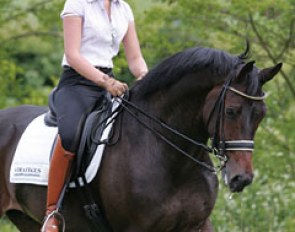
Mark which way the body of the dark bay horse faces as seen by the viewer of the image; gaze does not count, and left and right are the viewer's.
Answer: facing the viewer and to the right of the viewer
